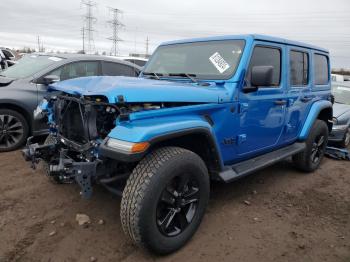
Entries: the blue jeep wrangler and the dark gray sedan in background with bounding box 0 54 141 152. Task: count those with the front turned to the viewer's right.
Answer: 0

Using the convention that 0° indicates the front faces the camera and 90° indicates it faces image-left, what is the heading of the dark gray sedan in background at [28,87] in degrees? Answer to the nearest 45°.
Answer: approximately 45°

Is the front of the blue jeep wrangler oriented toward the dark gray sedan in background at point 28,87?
no

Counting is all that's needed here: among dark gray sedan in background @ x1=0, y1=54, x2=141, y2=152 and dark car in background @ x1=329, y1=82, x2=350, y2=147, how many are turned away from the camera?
0

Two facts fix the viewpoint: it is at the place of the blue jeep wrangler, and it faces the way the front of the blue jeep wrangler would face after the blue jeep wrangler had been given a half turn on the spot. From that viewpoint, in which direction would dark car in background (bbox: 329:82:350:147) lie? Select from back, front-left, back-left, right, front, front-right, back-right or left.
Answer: front

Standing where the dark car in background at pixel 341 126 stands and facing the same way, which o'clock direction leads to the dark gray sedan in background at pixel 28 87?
The dark gray sedan in background is roughly at 12 o'clock from the dark car in background.

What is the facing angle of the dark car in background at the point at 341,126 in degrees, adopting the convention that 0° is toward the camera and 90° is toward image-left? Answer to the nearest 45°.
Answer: approximately 45°

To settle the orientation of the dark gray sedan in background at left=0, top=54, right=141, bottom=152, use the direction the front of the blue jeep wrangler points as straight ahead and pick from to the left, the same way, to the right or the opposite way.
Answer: the same way

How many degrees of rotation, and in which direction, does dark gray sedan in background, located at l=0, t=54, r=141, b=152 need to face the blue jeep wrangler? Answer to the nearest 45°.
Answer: approximately 90° to its left

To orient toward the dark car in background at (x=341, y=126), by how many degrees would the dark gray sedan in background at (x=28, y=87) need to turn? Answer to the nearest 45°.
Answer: approximately 135° to its left
